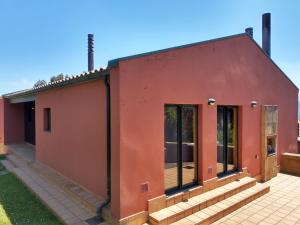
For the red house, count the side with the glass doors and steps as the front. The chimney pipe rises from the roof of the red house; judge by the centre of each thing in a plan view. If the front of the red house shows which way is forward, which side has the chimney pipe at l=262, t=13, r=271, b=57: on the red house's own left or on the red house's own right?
on the red house's own left

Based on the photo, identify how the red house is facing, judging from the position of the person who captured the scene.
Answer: facing the viewer and to the right of the viewer
